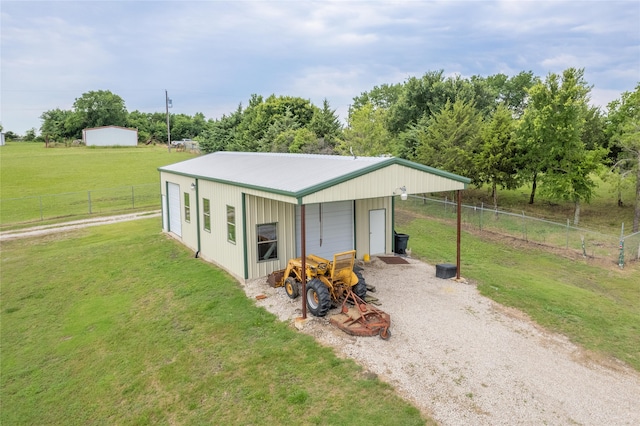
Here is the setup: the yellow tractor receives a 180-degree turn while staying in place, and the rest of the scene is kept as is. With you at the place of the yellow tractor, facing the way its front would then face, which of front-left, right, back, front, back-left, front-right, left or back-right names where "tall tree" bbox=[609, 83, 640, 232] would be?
left

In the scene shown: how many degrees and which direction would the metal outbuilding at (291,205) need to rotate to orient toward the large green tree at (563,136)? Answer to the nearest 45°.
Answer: approximately 90° to its left

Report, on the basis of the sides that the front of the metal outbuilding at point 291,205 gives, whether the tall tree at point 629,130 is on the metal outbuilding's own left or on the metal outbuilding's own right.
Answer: on the metal outbuilding's own left

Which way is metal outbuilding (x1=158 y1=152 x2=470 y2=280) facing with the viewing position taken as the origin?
facing the viewer and to the right of the viewer

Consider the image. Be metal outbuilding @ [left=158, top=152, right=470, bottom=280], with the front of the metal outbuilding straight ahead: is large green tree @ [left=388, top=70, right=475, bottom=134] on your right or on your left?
on your left

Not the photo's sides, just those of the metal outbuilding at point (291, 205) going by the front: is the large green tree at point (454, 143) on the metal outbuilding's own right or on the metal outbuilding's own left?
on the metal outbuilding's own left

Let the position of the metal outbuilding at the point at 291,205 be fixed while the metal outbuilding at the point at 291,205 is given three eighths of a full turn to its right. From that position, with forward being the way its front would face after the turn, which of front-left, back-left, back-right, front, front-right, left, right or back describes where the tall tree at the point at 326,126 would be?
right

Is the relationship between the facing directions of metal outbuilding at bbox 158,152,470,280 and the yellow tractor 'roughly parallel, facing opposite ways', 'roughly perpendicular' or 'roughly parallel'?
roughly parallel, facing opposite ways

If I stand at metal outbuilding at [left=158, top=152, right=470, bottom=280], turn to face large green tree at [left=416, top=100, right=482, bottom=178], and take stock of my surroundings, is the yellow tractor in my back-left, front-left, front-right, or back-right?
back-right

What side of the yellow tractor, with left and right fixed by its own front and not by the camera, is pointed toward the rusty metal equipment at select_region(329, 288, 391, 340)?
back

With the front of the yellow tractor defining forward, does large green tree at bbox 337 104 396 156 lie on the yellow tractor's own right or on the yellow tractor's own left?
on the yellow tractor's own right

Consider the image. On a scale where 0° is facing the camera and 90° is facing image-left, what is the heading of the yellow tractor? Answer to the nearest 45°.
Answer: approximately 135°

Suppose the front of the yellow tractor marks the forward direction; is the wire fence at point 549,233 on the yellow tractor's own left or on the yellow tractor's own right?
on the yellow tractor's own right
